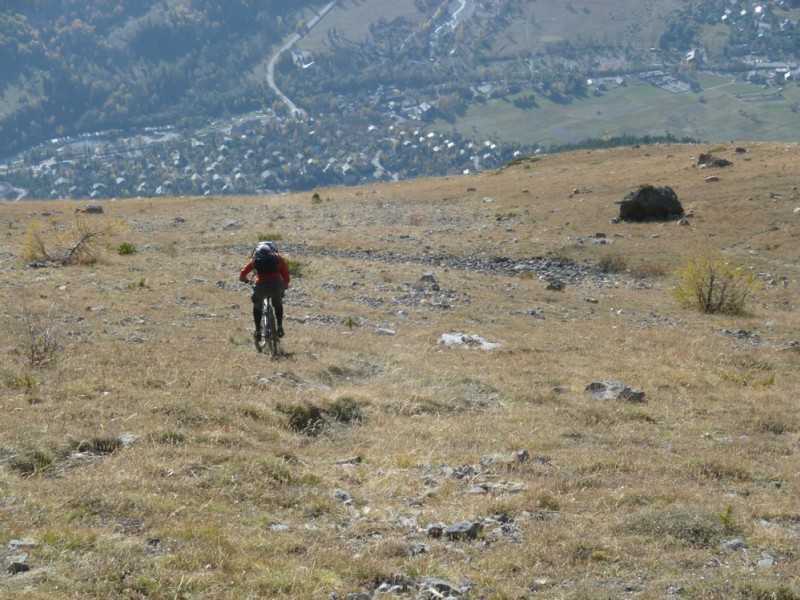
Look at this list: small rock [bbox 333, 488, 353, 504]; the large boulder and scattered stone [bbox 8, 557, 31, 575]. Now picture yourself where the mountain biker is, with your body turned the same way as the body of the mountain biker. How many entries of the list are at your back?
2

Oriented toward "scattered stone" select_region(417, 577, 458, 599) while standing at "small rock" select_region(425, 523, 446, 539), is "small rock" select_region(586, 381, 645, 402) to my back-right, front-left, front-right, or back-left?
back-left

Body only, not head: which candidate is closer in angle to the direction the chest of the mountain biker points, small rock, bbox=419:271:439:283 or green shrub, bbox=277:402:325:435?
the small rock

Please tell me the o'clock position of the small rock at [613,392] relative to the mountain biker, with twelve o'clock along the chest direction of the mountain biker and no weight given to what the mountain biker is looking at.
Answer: The small rock is roughly at 4 o'clock from the mountain biker.

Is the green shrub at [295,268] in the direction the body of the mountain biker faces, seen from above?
yes

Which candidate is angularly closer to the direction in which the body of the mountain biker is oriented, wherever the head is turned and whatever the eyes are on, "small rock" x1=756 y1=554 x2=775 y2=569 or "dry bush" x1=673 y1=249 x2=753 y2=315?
the dry bush

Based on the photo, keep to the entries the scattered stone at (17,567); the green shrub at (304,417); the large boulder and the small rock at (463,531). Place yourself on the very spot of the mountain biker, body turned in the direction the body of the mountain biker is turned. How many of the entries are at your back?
3

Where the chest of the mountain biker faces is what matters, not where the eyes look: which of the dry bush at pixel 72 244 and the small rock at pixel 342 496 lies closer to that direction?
the dry bush

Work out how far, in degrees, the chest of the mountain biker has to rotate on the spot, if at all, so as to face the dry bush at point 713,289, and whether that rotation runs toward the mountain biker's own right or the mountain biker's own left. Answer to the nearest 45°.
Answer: approximately 45° to the mountain biker's own right

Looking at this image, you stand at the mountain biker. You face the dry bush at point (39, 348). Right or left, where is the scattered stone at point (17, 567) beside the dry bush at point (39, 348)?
left

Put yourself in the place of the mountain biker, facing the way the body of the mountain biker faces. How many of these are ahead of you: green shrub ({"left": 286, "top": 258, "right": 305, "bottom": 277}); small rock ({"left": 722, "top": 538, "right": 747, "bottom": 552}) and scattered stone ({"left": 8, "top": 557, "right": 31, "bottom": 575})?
1

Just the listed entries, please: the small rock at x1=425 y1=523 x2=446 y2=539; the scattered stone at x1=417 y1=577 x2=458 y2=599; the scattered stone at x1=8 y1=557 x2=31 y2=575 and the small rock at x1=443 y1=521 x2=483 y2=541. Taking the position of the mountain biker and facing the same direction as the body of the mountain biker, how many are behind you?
4

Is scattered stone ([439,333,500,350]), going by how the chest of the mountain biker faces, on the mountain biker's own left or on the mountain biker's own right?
on the mountain biker's own right

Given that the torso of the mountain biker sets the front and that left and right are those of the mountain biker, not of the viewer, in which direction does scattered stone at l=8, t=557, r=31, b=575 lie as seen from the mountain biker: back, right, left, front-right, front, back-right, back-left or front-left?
back

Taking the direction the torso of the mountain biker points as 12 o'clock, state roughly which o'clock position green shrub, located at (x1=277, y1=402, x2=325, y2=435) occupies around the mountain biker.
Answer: The green shrub is roughly at 6 o'clock from the mountain biker.

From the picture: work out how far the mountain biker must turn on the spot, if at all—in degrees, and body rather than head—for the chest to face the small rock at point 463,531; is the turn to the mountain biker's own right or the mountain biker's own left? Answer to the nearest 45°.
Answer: approximately 180°

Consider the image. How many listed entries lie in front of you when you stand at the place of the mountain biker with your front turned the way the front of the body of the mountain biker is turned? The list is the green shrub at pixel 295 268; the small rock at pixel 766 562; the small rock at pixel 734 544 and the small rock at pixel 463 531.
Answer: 1

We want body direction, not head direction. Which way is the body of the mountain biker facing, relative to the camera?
away from the camera
